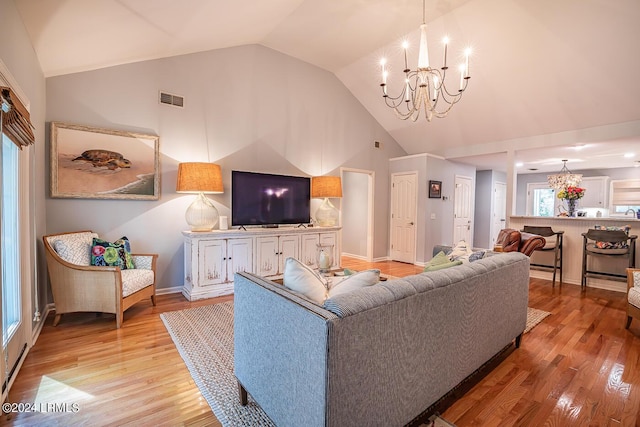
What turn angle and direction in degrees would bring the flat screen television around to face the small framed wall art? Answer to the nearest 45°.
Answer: approximately 45° to its left

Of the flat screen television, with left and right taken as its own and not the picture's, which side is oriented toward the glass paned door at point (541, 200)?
left

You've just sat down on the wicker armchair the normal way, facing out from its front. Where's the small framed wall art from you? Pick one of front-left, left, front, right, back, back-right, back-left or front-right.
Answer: front-left

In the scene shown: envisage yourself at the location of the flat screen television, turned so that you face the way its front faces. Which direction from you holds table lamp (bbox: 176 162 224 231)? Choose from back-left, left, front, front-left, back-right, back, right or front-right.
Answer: right

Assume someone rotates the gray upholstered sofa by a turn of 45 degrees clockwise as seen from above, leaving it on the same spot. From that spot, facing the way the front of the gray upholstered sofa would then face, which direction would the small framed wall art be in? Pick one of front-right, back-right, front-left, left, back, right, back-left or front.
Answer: front

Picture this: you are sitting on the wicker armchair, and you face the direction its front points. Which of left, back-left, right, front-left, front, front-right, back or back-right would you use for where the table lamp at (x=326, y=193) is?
front-left

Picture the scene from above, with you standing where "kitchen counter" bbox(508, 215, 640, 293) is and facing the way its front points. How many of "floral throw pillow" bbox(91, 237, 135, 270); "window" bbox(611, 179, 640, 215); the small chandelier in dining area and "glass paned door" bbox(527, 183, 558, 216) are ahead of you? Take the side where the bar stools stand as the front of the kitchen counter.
1

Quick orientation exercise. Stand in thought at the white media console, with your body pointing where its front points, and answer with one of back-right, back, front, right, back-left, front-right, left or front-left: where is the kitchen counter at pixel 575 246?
front-left

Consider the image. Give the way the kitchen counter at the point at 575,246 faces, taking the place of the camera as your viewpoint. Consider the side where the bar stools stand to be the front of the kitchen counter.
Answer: facing the viewer and to the left of the viewer

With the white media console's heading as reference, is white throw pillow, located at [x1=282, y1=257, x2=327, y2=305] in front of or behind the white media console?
in front

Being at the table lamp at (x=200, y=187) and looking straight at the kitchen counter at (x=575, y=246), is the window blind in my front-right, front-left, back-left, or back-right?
back-right

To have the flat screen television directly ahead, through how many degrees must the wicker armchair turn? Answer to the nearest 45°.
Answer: approximately 45° to its left

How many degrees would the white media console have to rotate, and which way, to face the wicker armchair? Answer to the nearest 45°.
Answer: approximately 90° to its right

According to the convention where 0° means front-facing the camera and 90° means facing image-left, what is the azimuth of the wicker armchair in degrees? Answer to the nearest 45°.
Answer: approximately 315°

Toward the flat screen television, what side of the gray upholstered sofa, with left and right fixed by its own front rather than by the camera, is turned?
front
